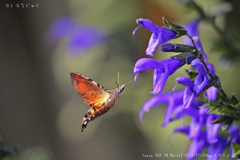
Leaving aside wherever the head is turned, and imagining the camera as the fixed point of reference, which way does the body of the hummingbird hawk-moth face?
to the viewer's right

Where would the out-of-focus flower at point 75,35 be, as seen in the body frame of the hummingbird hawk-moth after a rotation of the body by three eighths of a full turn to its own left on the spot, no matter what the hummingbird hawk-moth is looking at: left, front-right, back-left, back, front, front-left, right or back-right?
front-right
